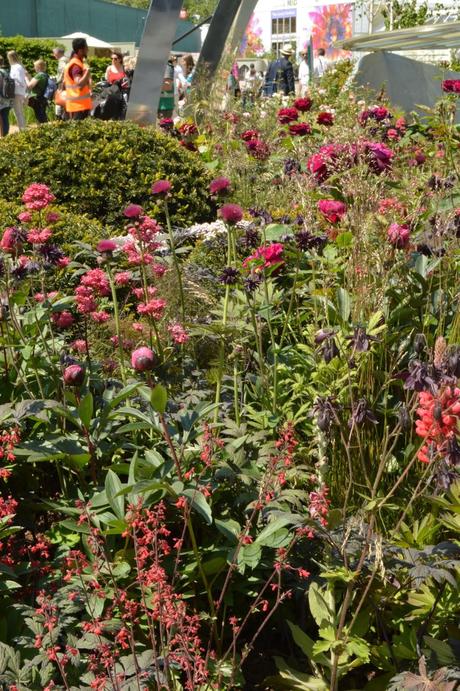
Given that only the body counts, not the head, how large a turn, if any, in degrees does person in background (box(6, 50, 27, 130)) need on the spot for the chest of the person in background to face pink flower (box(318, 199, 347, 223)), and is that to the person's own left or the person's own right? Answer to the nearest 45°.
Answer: approximately 90° to the person's own left

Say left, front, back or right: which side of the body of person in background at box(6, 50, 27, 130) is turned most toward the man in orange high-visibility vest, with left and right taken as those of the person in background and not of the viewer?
left

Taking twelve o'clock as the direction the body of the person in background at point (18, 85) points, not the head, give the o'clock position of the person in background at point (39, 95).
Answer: the person in background at point (39, 95) is roughly at 8 o'clock from the person in background at point (18, 85).

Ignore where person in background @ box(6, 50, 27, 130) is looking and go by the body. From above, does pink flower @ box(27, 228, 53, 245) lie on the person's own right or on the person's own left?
on the person's own left
